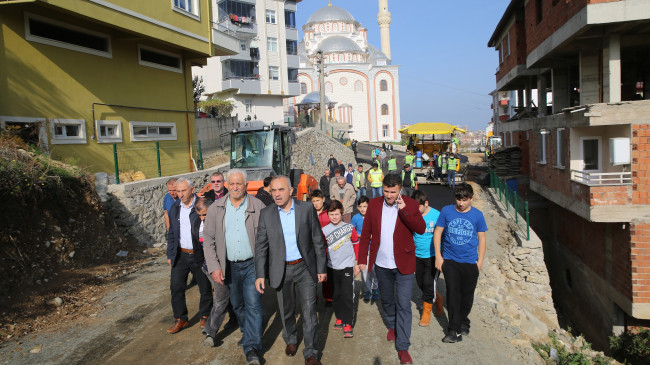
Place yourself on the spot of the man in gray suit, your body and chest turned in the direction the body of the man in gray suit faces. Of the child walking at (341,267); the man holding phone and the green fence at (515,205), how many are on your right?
0

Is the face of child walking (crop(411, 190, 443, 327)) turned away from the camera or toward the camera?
toward the camera

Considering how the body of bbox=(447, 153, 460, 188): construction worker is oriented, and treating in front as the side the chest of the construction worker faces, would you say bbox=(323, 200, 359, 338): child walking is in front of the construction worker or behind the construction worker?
in front

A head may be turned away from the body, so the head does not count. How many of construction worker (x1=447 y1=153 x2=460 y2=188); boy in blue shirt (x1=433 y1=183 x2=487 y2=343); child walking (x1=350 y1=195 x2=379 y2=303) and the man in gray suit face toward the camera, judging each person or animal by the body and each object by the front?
4

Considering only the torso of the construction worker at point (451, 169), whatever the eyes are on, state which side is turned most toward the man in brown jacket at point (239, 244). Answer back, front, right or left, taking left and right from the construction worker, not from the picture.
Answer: front

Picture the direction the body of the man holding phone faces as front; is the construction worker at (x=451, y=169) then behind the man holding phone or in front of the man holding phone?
behind

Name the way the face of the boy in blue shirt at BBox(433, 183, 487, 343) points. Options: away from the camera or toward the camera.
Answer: toward the camera

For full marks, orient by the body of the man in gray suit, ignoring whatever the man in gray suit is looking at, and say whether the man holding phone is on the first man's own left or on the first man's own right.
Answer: on the first man's own left

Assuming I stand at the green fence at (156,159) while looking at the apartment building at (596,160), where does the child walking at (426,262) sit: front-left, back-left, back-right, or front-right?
front-right

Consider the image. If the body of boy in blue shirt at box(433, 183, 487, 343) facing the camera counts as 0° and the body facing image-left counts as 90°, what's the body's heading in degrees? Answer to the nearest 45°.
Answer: approximately 0°

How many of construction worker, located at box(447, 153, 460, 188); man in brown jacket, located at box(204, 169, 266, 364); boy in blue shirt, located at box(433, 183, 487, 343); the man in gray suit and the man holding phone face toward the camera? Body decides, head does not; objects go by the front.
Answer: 5

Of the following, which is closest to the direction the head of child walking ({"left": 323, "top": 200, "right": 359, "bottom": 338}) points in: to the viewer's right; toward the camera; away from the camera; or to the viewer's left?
toward the camera

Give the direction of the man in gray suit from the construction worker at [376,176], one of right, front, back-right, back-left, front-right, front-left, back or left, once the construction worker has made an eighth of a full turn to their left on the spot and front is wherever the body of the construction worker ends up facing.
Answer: front-right

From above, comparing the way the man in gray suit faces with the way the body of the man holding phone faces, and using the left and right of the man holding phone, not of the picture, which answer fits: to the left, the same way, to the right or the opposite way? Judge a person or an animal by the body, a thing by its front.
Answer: the same way

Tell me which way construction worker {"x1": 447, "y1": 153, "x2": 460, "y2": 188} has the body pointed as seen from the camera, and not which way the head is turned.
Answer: toward the camera

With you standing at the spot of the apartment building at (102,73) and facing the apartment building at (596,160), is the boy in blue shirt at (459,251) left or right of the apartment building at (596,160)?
right

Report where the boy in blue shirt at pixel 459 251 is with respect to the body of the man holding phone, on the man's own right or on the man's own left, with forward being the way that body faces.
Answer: on the man's own left

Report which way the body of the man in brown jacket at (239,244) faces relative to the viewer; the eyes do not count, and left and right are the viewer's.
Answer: facing the viewer

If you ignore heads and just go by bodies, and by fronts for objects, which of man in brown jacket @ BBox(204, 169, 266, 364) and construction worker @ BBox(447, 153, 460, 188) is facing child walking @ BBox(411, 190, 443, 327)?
the construction worker

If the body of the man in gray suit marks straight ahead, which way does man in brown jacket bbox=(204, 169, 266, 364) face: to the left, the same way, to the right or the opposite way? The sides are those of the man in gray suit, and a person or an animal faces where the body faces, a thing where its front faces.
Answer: the same way

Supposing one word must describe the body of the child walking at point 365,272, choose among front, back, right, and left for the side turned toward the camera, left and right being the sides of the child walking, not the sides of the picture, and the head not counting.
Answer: front
